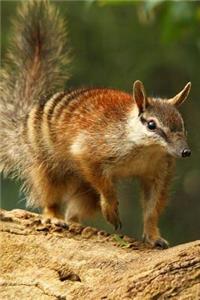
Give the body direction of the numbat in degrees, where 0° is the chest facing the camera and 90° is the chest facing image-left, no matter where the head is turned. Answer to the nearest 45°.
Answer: approximately 315°
